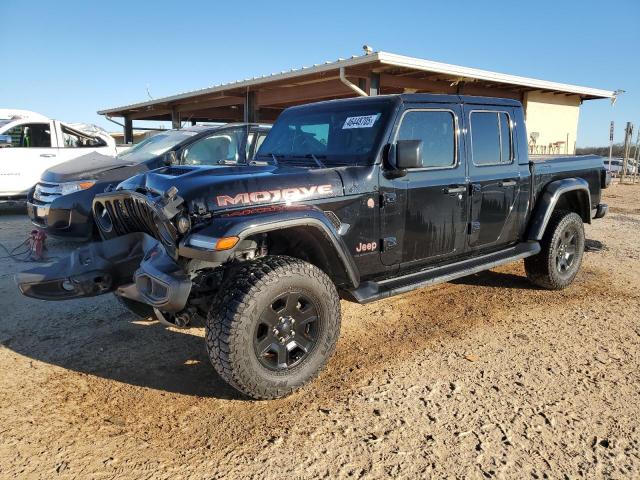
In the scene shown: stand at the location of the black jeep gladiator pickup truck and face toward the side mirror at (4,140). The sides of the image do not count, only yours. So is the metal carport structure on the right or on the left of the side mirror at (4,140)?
right

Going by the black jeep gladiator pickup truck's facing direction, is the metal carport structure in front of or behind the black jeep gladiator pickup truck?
behind

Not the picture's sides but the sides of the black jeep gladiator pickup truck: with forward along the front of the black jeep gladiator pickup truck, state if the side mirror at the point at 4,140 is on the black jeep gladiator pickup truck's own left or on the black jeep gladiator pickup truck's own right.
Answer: on the black jeep gladiator pickup truck's own right

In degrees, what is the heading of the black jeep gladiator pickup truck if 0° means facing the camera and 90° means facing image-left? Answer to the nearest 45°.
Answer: approximately 45°

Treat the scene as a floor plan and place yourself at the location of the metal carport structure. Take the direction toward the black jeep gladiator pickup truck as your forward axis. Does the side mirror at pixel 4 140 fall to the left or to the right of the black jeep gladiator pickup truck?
right
